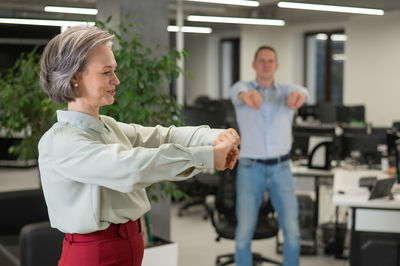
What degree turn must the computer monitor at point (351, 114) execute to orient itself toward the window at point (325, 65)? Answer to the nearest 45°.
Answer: approximately 180°

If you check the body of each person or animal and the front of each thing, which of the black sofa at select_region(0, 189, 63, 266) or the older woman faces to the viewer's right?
the older woman

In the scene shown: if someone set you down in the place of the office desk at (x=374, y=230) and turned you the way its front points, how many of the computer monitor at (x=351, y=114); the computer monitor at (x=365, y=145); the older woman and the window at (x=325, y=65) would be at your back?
3

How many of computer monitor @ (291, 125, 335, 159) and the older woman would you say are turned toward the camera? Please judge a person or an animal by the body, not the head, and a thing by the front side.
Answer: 1

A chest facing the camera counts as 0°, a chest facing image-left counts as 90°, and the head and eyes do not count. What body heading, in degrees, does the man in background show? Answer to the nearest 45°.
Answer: approximately 0°

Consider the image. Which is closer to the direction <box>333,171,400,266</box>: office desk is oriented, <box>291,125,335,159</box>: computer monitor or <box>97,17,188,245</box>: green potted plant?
the green potted plant

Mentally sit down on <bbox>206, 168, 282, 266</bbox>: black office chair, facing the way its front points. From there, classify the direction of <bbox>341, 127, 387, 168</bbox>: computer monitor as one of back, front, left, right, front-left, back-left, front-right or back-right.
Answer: left

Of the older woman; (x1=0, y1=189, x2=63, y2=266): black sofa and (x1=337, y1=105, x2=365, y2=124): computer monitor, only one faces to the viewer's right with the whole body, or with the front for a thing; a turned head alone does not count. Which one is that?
the older woman

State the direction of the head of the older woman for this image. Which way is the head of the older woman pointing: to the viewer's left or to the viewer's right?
to the viewer's right
